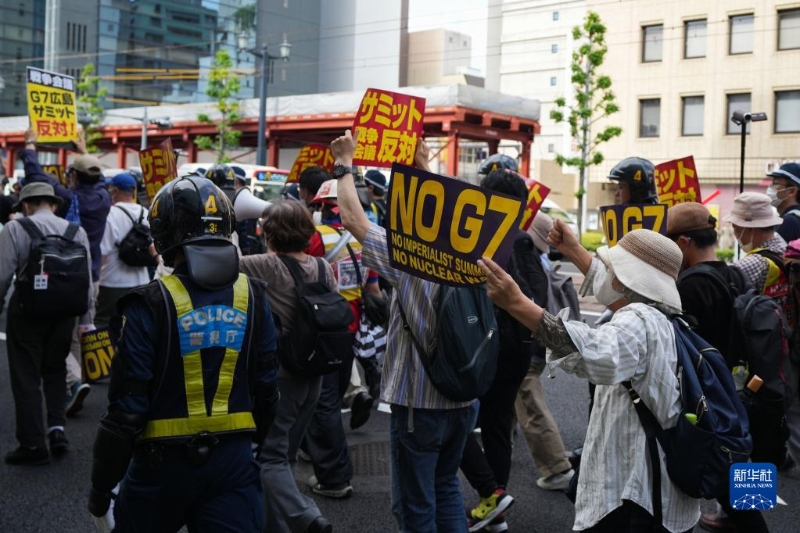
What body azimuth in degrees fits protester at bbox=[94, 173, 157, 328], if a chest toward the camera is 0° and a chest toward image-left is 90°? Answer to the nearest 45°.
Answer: approximately 135°

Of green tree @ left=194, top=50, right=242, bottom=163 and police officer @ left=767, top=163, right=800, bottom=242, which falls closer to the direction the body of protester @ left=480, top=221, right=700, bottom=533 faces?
the green tree

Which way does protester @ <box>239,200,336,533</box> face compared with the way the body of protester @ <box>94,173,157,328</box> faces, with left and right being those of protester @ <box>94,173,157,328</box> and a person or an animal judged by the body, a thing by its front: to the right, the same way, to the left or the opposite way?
the same way

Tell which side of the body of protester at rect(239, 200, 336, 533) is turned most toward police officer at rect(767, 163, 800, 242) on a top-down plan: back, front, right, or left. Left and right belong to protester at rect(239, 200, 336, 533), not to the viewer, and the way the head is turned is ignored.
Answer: right

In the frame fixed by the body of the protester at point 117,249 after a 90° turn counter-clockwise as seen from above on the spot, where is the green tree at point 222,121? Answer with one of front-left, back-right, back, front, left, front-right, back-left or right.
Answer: back-right

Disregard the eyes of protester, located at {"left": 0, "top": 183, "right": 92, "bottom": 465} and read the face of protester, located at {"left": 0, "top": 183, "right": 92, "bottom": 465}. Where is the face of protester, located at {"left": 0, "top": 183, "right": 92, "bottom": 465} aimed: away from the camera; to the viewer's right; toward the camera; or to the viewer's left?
away from the camera

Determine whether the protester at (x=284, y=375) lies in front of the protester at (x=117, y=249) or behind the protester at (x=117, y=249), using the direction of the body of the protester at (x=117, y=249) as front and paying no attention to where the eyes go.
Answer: behind

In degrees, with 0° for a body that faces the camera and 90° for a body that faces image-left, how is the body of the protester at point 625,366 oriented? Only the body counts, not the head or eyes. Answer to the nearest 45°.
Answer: approximately 90°

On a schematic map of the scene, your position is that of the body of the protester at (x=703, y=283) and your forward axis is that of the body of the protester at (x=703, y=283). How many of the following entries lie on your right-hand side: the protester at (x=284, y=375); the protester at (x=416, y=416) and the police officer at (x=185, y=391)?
0

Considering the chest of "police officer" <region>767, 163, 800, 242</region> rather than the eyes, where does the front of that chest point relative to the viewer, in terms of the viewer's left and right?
facing to the left of the viewer
